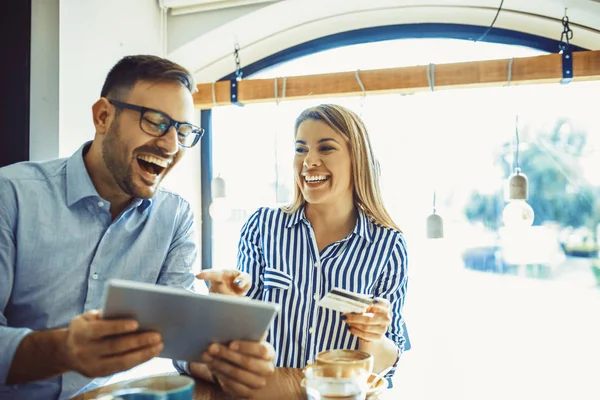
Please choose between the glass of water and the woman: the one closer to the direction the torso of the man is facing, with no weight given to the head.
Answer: the glass of water

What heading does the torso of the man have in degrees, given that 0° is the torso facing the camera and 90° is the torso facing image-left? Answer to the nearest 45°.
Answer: approximately 315°

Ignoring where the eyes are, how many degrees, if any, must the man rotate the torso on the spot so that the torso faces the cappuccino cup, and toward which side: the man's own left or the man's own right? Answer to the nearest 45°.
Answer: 0° — they already face it

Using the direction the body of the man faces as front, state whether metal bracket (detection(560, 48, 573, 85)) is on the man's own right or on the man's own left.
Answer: on the man's own left

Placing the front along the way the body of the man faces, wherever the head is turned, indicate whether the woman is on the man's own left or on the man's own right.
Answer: on the man's own left

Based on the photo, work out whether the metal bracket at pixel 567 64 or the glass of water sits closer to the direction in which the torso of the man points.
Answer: the glass of water
